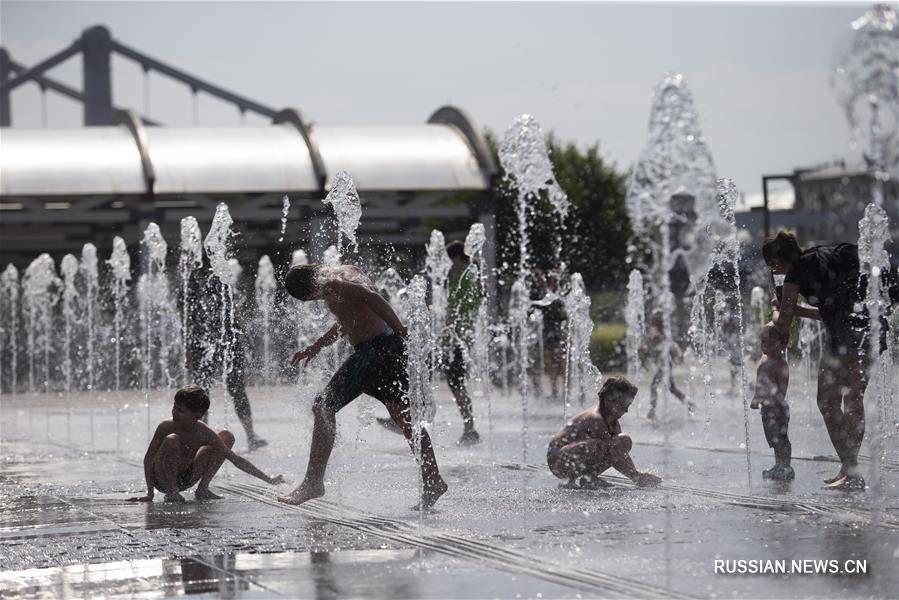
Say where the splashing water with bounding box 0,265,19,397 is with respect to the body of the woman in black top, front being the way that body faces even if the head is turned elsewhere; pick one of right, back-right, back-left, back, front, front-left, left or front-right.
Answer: front-right

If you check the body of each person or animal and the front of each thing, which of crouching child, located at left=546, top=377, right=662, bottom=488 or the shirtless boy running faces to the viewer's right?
the crouching child

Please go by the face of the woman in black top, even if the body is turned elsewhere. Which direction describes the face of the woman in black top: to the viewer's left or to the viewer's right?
to the viewer's left

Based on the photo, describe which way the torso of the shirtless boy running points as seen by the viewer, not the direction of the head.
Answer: to the viewer's left

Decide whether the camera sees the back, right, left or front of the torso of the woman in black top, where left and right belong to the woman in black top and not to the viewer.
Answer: left

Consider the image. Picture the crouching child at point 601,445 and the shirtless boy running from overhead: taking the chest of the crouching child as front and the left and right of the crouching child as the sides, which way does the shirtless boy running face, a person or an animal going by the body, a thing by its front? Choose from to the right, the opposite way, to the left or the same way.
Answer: the opposite way

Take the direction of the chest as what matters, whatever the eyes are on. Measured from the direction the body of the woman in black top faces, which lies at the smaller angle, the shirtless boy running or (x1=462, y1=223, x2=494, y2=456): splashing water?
the shirtless boy running

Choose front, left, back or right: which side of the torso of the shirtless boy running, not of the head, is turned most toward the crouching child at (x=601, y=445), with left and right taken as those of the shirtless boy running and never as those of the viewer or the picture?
back

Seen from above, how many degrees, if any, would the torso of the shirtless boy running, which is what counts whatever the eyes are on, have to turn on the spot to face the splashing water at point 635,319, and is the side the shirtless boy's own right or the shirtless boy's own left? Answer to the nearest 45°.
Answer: approximately 90° to the shirtless boy's own right

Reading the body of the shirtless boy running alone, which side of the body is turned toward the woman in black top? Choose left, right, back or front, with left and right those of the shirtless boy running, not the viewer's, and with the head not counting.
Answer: back

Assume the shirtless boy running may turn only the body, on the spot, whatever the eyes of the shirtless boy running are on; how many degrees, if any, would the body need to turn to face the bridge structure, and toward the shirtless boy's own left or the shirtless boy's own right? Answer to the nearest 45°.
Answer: approximately 90° to the shirtless boy's own right

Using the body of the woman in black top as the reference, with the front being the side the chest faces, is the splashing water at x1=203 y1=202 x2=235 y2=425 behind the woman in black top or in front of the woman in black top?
in front

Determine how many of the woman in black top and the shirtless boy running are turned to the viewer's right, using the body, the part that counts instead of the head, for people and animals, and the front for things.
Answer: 0

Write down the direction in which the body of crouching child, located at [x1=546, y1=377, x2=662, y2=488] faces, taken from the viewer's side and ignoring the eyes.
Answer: to the viewer's right
